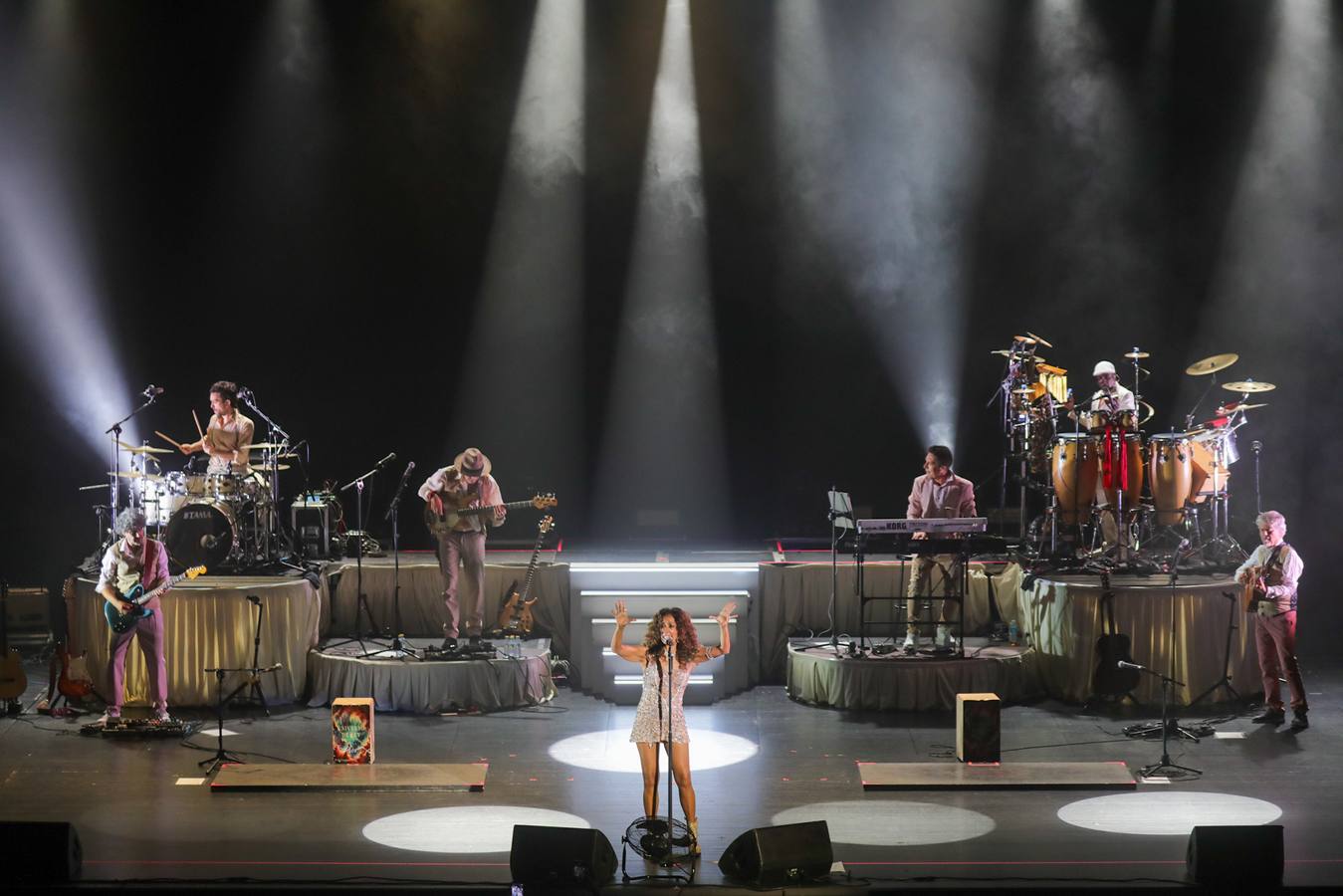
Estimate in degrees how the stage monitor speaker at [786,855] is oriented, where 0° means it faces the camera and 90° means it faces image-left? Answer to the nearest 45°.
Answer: approximately 135°

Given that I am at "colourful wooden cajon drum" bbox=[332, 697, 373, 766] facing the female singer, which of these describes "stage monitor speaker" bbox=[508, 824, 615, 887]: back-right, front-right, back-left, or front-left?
front-right

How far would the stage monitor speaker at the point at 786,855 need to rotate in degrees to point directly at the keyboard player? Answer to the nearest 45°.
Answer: approximately 45° to its right

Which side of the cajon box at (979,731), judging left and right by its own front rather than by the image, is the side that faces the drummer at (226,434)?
right

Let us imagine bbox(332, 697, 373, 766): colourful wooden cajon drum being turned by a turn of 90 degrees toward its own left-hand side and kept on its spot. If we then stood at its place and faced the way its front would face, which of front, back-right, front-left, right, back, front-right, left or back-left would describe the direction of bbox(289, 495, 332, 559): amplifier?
left

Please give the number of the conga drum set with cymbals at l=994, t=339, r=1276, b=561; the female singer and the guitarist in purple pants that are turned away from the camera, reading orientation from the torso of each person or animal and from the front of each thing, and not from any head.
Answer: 0

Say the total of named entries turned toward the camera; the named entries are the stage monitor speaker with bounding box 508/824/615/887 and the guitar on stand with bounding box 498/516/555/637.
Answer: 1

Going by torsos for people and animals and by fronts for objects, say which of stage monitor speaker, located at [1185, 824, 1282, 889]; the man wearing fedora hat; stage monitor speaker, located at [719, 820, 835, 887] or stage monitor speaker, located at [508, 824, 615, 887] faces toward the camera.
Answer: the man wearing fedora hat

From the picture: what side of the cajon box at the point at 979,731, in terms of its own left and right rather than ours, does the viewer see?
front

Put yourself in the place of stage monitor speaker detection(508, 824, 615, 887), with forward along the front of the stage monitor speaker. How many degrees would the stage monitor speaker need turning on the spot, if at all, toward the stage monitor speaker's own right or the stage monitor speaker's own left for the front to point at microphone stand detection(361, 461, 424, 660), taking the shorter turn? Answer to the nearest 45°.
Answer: approximately 45° to the stage monitor speaker's own left

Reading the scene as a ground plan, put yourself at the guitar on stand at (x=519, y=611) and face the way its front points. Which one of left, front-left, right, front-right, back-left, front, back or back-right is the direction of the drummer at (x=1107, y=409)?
left

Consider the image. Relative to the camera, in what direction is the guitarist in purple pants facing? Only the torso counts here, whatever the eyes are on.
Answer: toward the camera

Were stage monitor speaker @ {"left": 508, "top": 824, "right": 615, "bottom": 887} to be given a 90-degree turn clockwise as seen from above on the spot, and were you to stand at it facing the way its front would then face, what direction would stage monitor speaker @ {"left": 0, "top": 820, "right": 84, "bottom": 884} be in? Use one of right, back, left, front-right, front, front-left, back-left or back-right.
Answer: back-right

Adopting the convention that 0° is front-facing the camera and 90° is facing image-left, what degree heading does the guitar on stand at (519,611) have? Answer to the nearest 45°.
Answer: approximately 0°

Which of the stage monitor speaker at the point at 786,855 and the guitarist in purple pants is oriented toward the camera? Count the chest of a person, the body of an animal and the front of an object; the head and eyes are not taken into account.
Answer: the guitarist in purple pants

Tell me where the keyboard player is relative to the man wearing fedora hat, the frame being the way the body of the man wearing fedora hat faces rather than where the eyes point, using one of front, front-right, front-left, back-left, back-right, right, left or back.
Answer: left

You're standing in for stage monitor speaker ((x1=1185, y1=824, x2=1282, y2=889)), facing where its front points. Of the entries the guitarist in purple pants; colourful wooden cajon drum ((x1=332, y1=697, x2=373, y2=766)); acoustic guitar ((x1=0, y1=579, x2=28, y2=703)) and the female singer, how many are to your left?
4

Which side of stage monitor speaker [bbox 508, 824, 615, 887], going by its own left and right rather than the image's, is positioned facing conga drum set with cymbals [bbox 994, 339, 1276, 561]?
front
